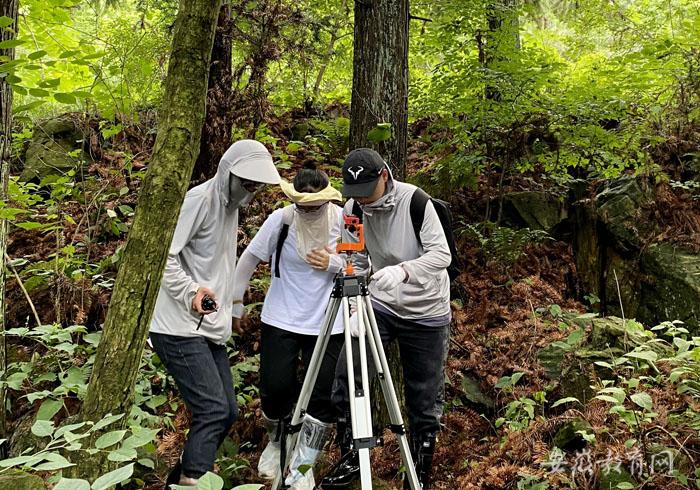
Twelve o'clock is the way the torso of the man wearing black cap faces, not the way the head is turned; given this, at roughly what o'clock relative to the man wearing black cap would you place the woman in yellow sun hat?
The woman in yellow sun hat is roughly at 2 o'clock from the man wearing black cap.

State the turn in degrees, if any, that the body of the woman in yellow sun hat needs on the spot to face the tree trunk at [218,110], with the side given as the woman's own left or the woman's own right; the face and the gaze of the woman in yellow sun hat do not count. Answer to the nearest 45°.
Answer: approximately 180°

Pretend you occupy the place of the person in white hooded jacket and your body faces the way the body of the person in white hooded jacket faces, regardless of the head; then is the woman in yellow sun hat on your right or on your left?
on your left

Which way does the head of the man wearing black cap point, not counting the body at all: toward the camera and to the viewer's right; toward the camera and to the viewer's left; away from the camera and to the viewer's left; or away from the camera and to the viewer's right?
toward the camera and to the viewer's left

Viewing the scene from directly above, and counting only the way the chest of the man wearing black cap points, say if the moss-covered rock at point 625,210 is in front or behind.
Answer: behind

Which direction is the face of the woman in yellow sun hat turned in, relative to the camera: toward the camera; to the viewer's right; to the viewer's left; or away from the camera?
toward the camera

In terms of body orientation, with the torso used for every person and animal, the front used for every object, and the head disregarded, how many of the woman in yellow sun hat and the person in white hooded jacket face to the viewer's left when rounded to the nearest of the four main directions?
0

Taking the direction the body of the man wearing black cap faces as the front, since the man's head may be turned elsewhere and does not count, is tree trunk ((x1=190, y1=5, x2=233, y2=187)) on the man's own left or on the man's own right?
on the man's own right

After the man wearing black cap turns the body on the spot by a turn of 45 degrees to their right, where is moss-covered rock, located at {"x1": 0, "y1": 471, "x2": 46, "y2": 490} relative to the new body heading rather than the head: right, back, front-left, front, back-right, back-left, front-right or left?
front-left

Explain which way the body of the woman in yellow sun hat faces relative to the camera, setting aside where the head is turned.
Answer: toward the camera

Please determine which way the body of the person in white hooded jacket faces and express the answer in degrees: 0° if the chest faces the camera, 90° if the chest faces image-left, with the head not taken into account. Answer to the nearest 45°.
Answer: approximately 315°

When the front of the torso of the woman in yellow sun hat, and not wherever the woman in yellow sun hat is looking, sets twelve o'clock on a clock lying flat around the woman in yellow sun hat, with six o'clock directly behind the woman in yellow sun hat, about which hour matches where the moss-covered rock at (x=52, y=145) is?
The moss-covered rock is roughly at 5 o'clock from the woman in yellow sun hat.

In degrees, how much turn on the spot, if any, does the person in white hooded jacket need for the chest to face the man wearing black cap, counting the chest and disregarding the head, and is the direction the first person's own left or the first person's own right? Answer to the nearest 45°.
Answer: approximately 45° to the first person's own left

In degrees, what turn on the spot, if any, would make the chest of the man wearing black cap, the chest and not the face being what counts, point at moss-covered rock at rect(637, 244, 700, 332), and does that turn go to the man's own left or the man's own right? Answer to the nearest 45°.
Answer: approximately 180°
